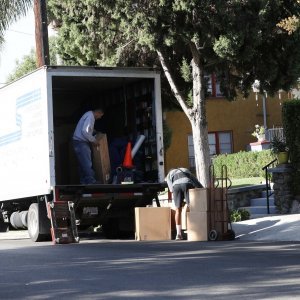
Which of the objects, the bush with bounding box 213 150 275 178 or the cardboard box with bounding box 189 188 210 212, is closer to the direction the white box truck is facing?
the bush

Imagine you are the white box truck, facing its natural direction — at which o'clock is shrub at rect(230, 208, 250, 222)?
The shrub is roughly at 4 o'clock from the white box truck.

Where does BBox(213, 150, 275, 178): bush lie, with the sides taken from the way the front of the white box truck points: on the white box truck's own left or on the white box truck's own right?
on the white box truck's own right

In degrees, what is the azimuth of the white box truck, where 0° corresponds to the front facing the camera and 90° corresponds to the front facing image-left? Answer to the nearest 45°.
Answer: approximately 135°

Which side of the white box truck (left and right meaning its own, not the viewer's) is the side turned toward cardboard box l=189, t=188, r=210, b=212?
back

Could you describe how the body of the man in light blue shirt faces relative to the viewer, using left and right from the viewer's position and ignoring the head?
facing to the right of the viewer

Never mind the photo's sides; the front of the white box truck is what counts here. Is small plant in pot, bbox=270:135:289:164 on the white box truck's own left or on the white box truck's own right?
on the white box truck's own right

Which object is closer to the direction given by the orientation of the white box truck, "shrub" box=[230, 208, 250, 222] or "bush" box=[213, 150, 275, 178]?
the bush
